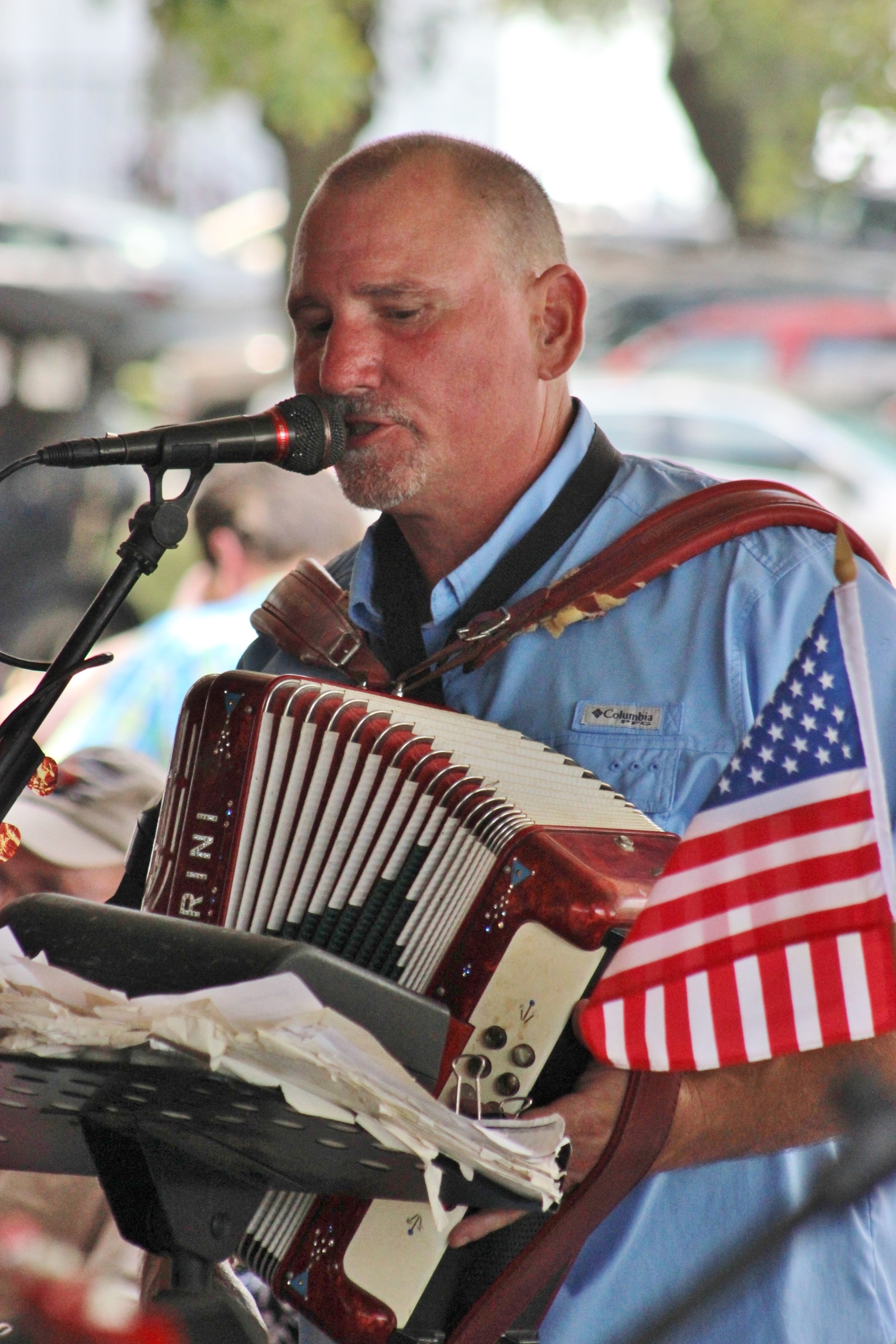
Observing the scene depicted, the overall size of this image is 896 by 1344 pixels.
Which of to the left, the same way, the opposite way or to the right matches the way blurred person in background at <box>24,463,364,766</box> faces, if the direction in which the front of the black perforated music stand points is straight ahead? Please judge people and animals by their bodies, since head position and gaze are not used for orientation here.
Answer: to the left

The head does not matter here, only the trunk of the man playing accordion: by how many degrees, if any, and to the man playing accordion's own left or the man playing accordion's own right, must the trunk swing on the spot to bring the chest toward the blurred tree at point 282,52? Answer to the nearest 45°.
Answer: approximately 135° to the man playing accordion's own right

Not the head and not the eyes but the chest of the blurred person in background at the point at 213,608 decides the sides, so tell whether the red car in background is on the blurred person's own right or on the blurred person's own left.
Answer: on the blurred person's own right

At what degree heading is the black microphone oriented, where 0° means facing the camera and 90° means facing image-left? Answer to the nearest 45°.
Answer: approximately 270°

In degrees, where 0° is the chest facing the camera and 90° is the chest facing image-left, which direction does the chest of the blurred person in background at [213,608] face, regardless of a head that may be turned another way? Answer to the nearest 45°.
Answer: approximately 135°

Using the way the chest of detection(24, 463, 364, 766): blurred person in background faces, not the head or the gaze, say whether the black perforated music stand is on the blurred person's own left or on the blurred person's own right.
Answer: on the blurred person's own left

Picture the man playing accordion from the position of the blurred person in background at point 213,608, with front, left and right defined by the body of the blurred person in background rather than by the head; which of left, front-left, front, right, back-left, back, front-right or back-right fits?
back-left

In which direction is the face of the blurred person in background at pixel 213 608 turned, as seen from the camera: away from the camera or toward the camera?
away from the camera

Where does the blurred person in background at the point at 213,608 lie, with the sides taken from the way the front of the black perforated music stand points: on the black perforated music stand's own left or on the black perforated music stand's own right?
on the black perforated music stand's own left
